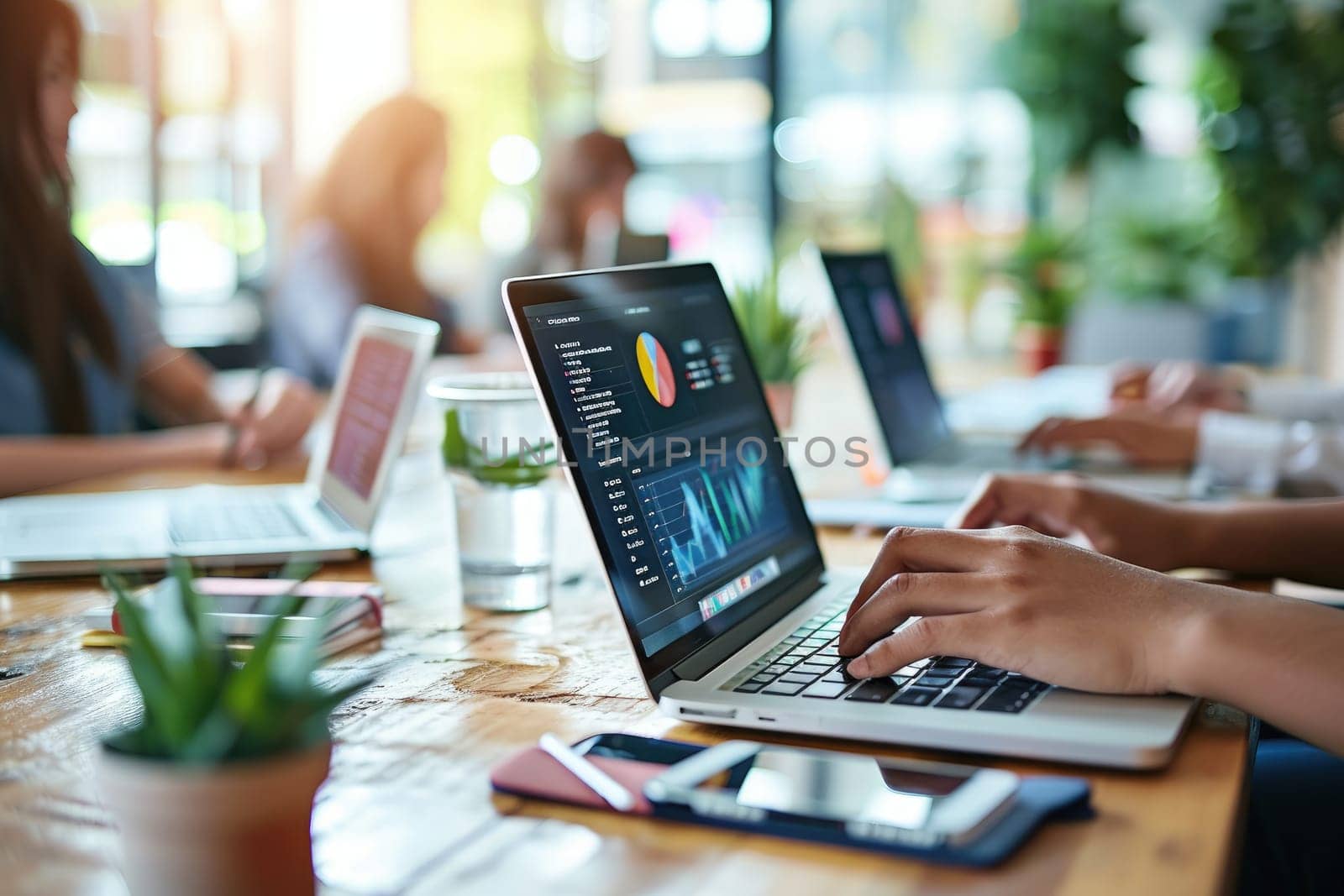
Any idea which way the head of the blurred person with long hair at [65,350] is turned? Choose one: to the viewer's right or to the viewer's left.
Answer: to the viewer's right

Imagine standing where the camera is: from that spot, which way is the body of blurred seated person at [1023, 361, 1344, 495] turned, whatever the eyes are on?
to the viewer's left

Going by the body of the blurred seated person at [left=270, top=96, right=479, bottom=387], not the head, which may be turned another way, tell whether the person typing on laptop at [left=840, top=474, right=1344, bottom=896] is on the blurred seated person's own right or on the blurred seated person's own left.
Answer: on the blurred seated person's own right

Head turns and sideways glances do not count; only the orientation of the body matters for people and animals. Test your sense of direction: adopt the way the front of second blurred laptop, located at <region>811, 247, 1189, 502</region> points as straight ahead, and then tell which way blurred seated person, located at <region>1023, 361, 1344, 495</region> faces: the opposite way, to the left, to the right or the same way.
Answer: the opposite way

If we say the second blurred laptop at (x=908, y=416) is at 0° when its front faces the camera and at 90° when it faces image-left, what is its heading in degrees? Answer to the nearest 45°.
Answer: approximately 270°

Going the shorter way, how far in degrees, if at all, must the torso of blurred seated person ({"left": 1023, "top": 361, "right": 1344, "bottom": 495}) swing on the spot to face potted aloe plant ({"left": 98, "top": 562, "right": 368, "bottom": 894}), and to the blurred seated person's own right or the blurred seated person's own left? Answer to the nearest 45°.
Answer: approximately 90° to the blurred seated person's own left

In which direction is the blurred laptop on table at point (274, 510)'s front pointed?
to the viewer's left

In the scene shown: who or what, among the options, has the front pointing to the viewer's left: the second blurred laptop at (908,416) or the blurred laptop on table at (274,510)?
the blurred laptop on table

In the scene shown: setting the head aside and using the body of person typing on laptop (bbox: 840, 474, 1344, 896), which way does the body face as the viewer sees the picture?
to the viewer's left

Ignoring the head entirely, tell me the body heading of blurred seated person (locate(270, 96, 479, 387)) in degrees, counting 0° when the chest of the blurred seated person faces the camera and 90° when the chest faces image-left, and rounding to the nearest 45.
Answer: approximately 270°

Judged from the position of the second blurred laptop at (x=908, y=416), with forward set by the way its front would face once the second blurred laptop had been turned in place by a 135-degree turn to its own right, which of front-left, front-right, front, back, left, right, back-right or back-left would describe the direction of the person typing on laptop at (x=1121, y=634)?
front-left

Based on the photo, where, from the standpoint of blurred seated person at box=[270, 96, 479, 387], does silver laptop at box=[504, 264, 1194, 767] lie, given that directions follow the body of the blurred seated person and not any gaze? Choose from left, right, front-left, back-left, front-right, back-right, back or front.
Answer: right

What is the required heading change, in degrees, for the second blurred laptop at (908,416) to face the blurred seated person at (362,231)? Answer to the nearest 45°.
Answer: approximately 135° to its left
